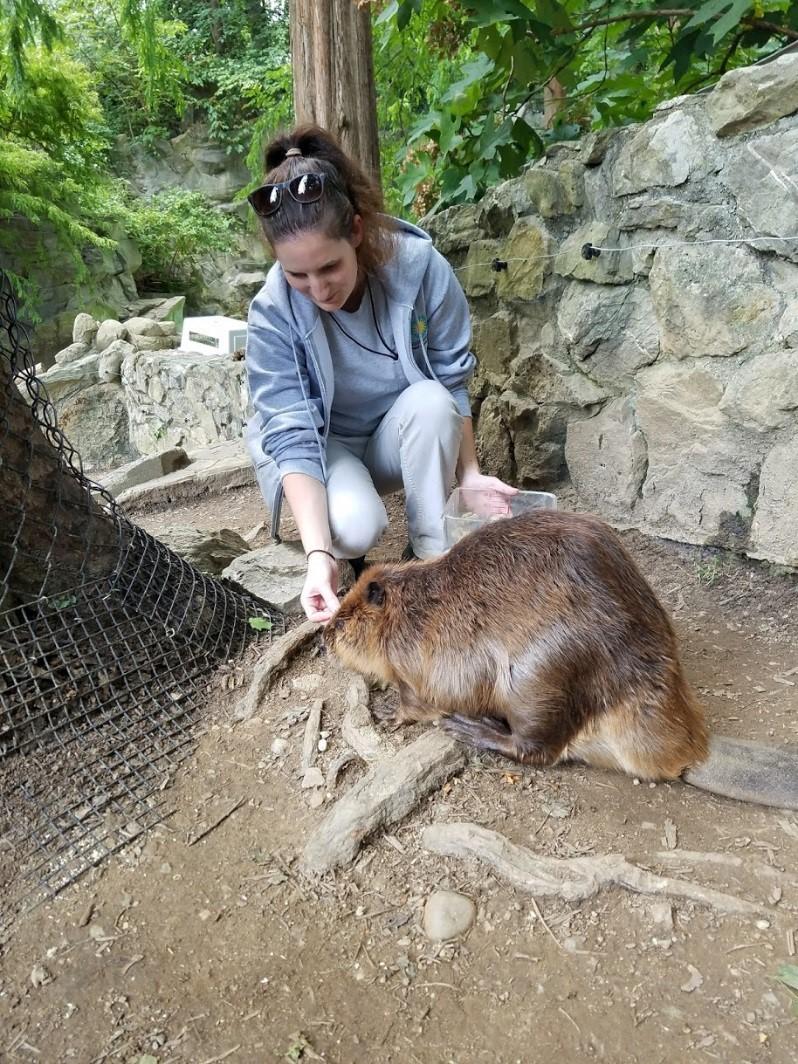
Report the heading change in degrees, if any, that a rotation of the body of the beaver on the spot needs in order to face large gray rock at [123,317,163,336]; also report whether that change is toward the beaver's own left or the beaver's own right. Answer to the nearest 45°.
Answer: approximately 45° to the beaver's own right

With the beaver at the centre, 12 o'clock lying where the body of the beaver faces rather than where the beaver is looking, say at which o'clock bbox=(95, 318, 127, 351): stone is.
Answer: The stone is roughly at 2 o'clock from the beaver.

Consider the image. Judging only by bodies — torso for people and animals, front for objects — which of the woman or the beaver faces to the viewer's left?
the beaver

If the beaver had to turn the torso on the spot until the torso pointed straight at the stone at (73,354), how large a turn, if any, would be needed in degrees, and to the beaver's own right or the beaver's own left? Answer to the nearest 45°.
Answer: approximately 45° to the beaver's own right

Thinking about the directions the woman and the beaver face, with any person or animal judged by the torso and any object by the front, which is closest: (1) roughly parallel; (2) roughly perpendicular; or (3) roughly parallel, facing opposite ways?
roughly perpendicular

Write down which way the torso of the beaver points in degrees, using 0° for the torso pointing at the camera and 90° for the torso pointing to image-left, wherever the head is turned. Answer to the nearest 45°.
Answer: approximately 90°

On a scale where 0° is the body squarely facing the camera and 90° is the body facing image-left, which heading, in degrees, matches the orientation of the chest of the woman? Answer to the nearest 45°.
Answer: approximately 0°

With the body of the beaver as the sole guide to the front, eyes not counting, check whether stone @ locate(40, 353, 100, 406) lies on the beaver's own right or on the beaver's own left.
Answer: on the beaver's own right

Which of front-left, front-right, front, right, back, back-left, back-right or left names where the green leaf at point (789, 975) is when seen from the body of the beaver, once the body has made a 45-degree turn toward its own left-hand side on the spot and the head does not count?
left

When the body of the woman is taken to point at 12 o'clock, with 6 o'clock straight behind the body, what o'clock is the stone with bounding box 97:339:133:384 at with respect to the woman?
The stone is roughly at 5 o'clock from the woman.

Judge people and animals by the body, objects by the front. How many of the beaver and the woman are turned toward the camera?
1

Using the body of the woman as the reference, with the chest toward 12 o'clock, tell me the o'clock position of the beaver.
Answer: The beaver is roughly at 11 o'clock from the woman.
